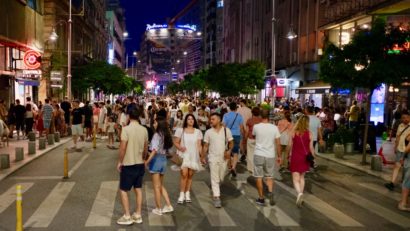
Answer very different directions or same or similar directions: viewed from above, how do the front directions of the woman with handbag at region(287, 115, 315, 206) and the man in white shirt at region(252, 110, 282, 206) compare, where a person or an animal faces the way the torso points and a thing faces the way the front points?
same or similar directions

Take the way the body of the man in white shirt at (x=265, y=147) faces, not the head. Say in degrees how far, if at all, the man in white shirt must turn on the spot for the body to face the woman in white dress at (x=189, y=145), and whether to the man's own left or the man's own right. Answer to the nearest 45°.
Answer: approximately 90° to the man's own left

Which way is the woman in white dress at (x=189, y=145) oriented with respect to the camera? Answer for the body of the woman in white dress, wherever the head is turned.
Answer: toward the camera

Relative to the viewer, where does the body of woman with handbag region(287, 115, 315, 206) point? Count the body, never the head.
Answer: away from the camera

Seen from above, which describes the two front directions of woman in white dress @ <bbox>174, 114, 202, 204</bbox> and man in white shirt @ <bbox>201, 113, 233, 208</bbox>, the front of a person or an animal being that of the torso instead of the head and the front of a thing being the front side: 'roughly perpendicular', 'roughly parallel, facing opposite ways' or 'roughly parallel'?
roughly parallel

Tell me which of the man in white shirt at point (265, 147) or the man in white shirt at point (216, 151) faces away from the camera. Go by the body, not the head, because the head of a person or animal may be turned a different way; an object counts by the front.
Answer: the man in white shirt at point (265, 147)

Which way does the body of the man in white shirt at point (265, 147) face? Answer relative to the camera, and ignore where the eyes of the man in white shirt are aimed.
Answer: away from the camera

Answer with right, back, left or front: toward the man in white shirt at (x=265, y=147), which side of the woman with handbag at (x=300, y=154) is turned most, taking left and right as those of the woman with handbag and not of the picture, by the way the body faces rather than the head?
left

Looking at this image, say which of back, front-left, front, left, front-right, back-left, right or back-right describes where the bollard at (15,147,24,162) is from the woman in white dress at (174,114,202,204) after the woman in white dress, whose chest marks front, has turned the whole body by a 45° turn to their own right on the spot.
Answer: right

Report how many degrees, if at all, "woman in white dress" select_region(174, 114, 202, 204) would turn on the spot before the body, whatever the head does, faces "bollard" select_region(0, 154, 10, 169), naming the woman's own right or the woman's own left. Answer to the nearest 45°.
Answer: approximately 135° to the woman's own right

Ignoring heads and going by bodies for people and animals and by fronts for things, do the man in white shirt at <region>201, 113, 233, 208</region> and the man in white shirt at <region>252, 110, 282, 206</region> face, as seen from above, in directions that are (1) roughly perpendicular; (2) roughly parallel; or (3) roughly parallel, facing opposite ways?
roughly parallel, facing opposite ways

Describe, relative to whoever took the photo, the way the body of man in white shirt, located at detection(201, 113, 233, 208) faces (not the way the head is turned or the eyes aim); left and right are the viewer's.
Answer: facing the viewer
